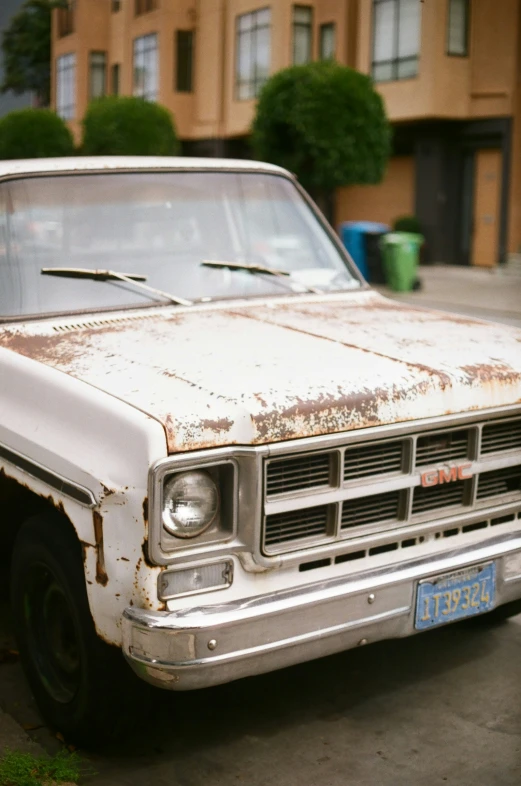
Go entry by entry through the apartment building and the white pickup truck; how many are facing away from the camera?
0

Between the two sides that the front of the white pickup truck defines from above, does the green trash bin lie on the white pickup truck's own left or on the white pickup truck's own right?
on the white pickup truck's own left

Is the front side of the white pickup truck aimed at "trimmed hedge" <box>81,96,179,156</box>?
no

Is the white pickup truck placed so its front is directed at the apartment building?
no

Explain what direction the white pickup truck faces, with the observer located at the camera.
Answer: facing the viewer and to the right of the viewer

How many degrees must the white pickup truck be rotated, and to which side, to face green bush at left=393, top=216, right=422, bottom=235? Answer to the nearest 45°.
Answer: approximately 135° to its left

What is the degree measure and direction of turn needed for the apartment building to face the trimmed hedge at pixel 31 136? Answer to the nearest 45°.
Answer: approximately 90° to its right

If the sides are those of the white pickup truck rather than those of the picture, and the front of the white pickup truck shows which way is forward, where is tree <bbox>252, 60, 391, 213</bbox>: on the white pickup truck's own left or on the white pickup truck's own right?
on the white pickup truck's own left

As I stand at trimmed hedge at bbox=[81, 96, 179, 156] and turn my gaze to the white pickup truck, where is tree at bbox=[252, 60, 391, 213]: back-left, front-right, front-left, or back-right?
front-left

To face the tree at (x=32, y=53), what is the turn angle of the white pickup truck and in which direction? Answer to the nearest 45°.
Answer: approximately 135° to its left
